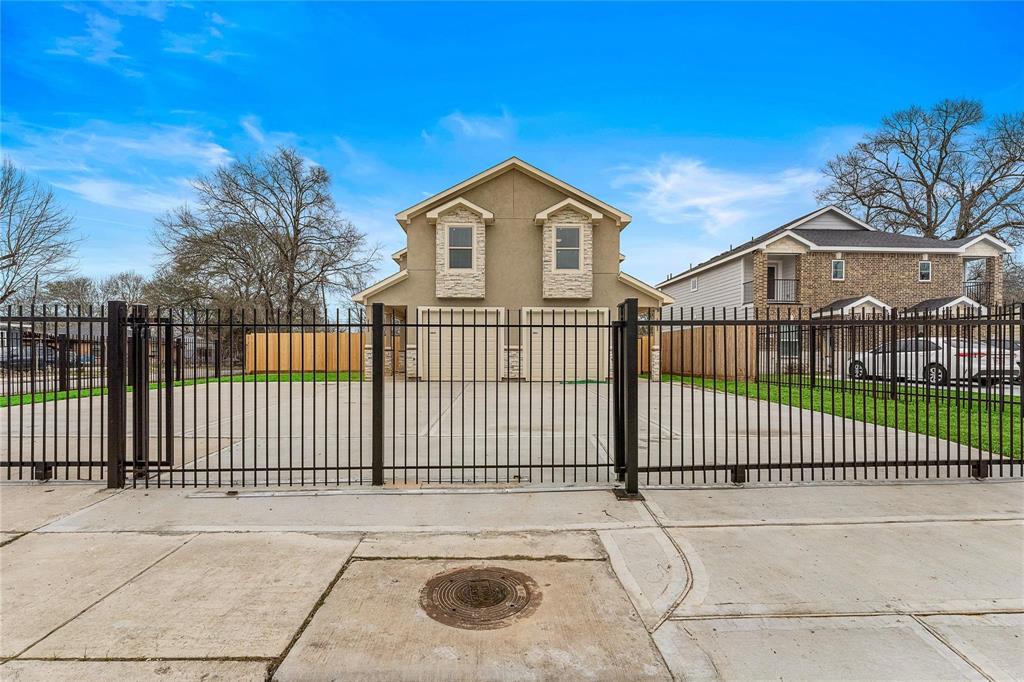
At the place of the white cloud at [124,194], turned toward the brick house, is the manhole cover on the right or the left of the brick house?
right

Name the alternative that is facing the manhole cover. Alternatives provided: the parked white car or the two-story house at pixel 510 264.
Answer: the two-story house

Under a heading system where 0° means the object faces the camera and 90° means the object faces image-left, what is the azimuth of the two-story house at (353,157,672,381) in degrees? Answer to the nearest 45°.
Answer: approximately 0°

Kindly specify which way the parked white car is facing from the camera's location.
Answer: facing away from the viewer and to the left of the viewer

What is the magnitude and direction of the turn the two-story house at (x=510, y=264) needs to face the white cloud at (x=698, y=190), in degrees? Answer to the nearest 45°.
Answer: approximately 135° to its left

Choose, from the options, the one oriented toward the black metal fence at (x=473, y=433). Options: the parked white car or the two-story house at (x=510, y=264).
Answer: the two-story house

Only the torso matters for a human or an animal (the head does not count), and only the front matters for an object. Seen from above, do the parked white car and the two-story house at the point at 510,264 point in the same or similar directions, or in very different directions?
very different directions

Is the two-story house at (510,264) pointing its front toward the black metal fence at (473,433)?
yes

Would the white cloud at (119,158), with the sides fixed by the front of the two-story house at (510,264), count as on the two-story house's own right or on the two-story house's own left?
on the two-story house's own right

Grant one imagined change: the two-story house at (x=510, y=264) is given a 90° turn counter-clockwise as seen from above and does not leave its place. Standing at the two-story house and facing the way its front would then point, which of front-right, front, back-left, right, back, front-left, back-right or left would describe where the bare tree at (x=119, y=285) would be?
back-left

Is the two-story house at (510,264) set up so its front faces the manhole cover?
yes

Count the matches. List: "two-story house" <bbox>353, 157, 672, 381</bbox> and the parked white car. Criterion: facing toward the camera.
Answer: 1
